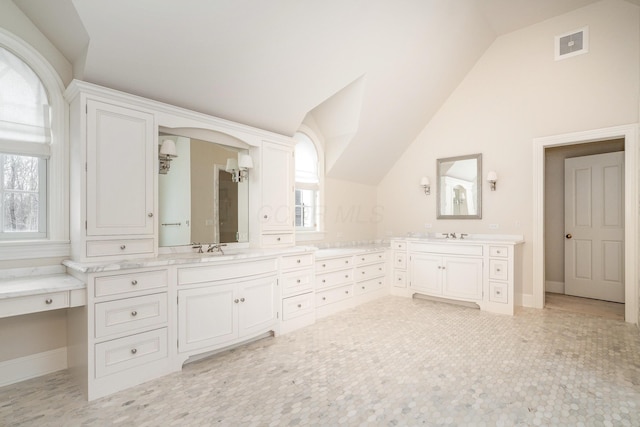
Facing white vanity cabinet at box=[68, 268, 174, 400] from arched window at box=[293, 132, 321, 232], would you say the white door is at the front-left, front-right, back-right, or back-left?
back-left

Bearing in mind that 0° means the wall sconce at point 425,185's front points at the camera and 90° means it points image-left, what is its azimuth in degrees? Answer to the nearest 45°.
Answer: approximately 45°

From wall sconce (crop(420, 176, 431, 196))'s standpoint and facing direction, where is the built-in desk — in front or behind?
in front

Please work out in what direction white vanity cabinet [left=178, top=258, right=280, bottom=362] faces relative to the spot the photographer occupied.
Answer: facing the viewer and to the right of the viewer

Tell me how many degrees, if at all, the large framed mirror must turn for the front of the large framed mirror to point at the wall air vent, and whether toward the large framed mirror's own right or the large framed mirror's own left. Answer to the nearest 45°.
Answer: approximately 45° to the large framed mirror's own left

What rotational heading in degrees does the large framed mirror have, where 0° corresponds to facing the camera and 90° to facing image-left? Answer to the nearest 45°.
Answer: approximately 315°

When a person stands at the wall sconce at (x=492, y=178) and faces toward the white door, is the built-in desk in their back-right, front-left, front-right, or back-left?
back-right
